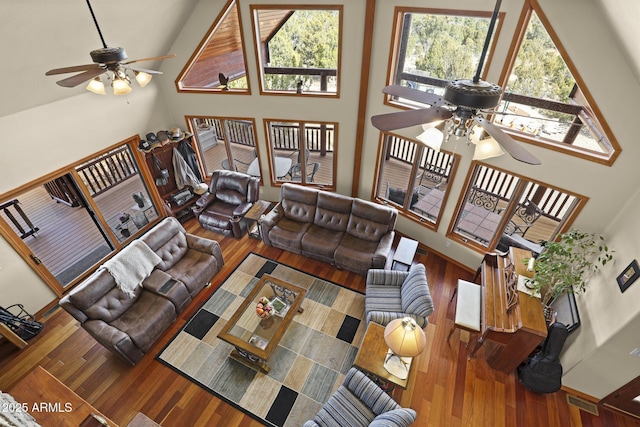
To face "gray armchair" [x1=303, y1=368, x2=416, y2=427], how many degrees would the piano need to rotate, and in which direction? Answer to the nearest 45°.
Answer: approximately 90° to its left

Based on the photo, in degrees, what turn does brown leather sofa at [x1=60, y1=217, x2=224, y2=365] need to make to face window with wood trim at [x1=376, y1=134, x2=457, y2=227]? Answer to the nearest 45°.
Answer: approximately 45° to its left

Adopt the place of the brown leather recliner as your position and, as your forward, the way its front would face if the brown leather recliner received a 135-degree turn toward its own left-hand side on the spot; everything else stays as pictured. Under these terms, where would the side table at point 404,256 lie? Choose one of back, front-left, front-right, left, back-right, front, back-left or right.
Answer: front-right

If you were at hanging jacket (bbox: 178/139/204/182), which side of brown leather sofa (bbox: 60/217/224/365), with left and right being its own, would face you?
left

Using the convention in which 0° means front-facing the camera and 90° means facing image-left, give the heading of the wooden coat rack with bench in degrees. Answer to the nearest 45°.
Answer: approximately 315°

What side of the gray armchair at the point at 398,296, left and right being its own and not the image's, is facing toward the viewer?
left
